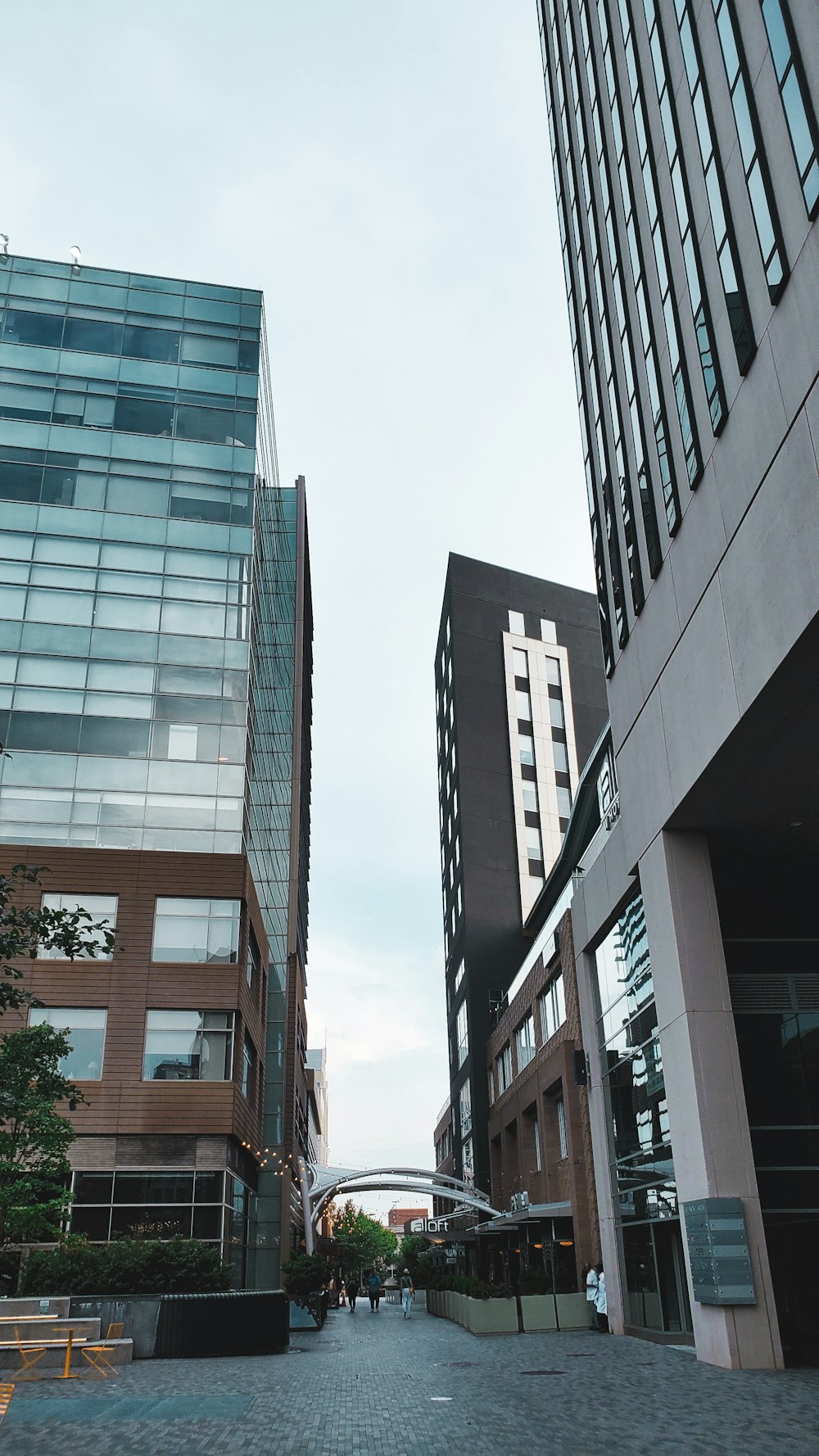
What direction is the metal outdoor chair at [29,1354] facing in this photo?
to the viewer's right

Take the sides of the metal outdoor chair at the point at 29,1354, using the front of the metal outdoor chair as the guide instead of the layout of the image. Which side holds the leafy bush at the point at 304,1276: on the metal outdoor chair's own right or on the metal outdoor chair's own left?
on the metal outdoor chair's own left

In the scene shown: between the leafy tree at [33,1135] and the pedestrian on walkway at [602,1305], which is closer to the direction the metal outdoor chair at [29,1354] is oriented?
the pedestrian on walkway

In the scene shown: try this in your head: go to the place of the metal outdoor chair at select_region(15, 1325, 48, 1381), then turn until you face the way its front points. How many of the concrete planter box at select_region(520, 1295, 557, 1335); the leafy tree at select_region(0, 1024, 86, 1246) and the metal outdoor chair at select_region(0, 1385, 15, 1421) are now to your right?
1

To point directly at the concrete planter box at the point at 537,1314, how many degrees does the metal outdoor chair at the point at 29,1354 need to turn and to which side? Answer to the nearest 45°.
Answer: approximately 45° to its left

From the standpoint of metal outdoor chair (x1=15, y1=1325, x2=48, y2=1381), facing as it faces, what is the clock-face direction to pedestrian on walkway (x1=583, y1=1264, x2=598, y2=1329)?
The pedestrian on walkway is roughly at 11 o'clock from the metal outdoor chair.

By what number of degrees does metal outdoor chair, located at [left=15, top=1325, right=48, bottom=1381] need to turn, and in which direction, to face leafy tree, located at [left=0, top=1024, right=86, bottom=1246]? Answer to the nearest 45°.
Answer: approximately 90° to its left

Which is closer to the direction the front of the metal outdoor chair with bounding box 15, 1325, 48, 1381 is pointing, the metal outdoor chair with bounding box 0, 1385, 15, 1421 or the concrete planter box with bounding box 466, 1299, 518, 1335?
the concrete planter box

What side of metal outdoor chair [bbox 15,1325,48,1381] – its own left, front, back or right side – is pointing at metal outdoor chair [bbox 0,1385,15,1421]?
right

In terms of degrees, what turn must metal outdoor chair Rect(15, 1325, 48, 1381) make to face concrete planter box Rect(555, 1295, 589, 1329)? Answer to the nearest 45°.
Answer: approximately 45° to its left

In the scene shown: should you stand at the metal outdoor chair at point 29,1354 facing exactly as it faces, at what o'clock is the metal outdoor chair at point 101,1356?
the metal outdoor chair at point 101,1356 is roughly at 11 o'clock from the metal outdoor chair at point 29,1354.
